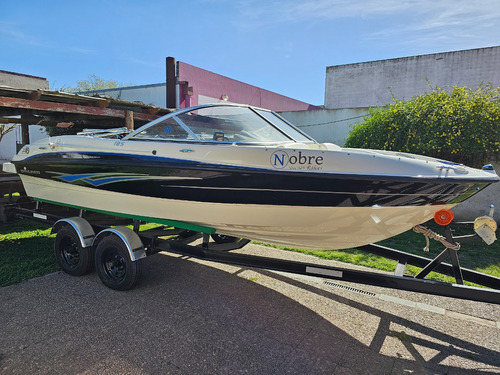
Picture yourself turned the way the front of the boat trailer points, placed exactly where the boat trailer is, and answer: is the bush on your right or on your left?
on your left

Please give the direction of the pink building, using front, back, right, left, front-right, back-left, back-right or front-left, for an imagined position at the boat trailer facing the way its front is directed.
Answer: back-left

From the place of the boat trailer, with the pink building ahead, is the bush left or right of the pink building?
right

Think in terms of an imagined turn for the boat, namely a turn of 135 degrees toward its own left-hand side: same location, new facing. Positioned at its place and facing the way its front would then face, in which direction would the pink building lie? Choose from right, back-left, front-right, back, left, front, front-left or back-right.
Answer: front

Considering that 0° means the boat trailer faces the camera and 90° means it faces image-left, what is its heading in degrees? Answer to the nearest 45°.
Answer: approximately 315°

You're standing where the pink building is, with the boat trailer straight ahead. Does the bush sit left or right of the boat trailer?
left

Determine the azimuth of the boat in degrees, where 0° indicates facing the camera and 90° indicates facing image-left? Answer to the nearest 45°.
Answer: approximately 315°
